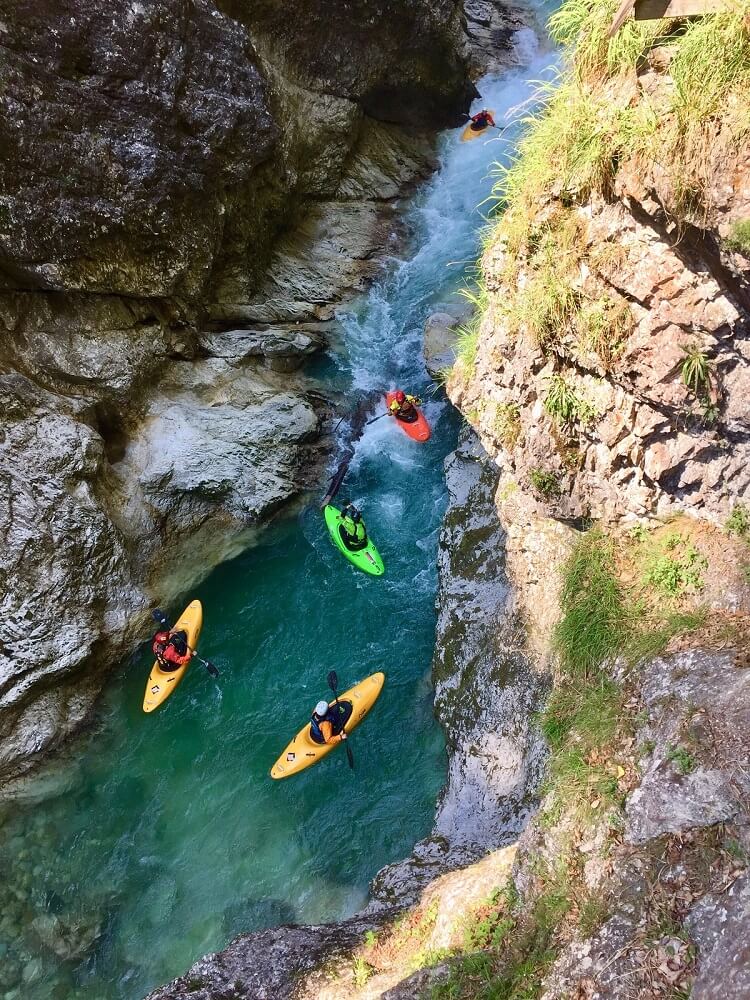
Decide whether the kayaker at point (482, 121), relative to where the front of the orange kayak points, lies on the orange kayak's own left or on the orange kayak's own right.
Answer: on the orange kayak's own left

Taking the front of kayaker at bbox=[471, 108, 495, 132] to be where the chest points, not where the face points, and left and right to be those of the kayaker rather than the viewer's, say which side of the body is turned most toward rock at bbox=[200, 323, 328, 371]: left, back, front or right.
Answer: front

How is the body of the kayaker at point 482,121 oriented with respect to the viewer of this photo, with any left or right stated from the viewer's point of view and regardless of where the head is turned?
facing the viewer and to the left of the viewer

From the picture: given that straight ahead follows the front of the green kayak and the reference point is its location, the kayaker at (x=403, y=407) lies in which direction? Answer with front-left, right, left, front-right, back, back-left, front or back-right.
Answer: left

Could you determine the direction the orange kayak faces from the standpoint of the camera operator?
facing the viewer and to the right of the viewer

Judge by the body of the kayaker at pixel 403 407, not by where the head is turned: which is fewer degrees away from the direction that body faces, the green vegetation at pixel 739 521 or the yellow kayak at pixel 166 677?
the green vegetation

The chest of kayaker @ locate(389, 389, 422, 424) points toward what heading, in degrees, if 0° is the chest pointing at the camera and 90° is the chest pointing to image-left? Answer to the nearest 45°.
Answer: approximately 315°

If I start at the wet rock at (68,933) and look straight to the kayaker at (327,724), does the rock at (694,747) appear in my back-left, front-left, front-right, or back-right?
front-right
